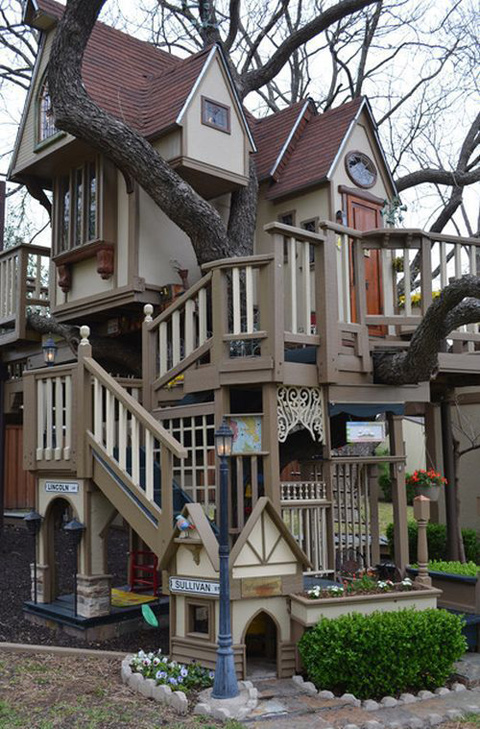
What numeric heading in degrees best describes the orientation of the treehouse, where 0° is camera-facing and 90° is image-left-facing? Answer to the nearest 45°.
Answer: approximately 315°

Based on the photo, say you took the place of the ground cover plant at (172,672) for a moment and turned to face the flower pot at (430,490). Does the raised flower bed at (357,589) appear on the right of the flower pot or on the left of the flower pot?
right

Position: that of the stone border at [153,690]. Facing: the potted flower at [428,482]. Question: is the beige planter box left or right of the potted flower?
right

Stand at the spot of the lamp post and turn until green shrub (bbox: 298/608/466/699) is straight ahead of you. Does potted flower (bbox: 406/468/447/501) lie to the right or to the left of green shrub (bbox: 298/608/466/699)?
left

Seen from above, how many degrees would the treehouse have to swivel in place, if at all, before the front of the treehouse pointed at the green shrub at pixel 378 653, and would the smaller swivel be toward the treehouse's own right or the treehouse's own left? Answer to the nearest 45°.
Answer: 0° — it already faces it
